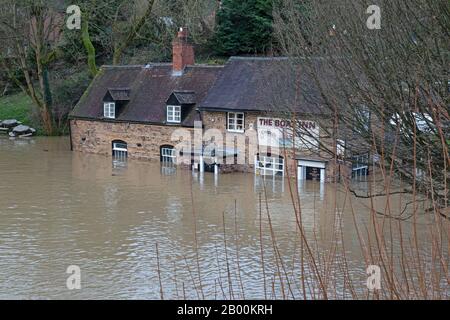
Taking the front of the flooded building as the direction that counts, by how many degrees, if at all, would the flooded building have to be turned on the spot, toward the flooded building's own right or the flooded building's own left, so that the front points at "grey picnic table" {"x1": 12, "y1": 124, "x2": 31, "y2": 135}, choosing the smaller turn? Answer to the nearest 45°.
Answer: approximately 135° to the flooded building's own right

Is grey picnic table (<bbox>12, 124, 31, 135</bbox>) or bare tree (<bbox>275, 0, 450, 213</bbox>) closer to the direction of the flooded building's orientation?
the bare tree

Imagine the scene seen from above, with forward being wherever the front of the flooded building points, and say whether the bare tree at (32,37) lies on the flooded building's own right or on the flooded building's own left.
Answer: on the flooded building's own right

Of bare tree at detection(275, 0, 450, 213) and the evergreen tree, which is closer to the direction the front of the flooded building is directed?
the bare tree

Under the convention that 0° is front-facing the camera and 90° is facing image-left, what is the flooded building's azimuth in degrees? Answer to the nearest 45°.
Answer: approximately 0°

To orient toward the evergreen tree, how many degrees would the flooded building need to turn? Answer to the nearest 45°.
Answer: approximately 180°

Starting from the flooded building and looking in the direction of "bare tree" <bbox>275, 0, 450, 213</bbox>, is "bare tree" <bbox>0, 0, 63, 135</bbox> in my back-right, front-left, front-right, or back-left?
back-right
